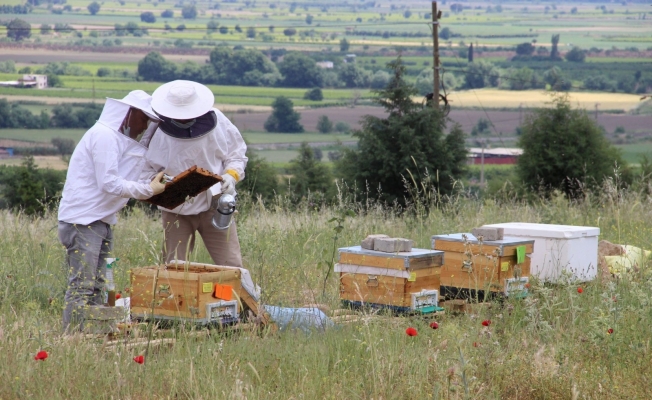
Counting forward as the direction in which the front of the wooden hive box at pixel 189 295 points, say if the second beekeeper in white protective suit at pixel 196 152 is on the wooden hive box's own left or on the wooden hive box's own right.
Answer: on the wooden hive box's own left

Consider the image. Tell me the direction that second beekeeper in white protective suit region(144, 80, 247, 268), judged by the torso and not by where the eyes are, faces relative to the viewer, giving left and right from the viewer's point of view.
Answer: facing the viewer

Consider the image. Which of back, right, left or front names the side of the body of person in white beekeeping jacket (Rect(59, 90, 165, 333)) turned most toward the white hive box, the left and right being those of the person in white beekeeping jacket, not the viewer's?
front

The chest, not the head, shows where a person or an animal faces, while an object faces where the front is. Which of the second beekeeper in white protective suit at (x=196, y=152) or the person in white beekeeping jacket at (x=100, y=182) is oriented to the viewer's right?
the person in white beekeeping jacket

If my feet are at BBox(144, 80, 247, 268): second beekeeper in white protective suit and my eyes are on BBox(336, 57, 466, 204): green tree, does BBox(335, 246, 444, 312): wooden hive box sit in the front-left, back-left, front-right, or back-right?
back-right

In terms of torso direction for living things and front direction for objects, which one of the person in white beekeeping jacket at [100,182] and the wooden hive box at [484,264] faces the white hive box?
the person in white beekeeping jacket

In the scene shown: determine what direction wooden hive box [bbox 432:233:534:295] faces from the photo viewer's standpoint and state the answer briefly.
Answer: facing the viewer and to the right of the viewer

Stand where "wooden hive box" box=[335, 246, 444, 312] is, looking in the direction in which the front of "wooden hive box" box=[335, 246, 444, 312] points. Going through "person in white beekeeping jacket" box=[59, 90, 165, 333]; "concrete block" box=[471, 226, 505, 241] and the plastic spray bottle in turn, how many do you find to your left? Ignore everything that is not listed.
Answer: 1

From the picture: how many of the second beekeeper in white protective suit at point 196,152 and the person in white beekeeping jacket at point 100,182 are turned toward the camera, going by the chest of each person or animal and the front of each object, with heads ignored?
1

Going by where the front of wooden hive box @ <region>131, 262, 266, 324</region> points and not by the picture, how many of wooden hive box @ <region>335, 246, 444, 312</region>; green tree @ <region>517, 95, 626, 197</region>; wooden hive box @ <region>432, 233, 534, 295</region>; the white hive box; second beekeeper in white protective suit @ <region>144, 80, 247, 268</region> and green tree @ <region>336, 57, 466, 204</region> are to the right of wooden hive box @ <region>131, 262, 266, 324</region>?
0

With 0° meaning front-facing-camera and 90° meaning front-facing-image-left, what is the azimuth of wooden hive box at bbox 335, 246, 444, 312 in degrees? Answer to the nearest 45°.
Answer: approximately 315°

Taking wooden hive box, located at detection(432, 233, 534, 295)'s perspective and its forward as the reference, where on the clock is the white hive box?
The white hive box is roughly at 9 o'clock from the wooden hive box.

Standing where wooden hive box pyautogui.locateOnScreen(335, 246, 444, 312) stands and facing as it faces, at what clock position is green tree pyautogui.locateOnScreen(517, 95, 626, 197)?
The green tree is roughly at 8 o'clock from the wooden hive box.

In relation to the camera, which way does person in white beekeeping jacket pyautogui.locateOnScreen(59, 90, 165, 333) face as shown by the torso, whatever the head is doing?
to the viewer's right

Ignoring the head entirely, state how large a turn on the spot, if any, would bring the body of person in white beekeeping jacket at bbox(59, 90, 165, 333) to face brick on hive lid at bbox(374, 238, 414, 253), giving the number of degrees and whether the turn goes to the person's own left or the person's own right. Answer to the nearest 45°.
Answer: approximately 45° to the person's own right

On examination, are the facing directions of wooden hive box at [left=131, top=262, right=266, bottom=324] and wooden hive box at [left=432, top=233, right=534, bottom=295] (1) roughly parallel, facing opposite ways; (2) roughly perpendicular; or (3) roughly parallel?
roughly parallel

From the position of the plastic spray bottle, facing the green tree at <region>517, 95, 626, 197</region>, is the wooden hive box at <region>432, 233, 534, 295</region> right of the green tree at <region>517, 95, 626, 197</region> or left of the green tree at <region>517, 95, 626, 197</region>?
right

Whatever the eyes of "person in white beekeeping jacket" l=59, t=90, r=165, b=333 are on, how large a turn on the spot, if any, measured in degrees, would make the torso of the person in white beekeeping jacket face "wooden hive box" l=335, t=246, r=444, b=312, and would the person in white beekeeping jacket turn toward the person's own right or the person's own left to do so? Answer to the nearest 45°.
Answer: approximately 45° to the person's own right

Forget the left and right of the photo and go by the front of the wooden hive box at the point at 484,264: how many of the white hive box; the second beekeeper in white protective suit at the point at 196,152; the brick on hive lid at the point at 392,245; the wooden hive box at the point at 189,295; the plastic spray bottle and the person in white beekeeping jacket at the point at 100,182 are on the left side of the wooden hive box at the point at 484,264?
1
